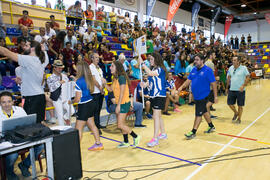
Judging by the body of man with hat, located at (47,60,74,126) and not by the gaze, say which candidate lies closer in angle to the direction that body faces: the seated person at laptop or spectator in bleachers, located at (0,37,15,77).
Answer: the seated person at laptop

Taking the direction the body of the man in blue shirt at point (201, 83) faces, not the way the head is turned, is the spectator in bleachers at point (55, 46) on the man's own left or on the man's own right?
on the man's own right

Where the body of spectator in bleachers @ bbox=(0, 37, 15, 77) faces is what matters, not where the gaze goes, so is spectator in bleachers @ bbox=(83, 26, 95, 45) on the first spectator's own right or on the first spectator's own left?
on the first spectator's own left

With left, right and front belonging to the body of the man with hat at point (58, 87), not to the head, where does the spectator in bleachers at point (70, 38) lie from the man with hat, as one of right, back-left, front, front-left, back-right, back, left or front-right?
back-left

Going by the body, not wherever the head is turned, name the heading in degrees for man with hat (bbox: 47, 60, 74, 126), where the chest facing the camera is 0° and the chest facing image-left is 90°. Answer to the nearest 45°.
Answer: approximately 315°

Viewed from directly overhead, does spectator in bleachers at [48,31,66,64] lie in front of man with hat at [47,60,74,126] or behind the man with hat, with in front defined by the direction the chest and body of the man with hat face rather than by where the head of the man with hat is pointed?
behind

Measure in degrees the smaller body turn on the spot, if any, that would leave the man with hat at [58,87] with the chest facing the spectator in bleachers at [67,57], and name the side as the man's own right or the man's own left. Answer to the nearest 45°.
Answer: approximately 135° to the man's own left

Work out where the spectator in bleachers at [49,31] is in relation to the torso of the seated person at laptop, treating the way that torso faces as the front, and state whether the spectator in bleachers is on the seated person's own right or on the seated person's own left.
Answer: on the seated person's own left

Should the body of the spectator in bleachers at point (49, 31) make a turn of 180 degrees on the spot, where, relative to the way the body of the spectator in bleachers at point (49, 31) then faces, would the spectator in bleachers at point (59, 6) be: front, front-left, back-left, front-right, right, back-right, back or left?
front-right

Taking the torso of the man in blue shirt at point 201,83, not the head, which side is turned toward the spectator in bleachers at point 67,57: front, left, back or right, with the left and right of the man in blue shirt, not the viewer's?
right
